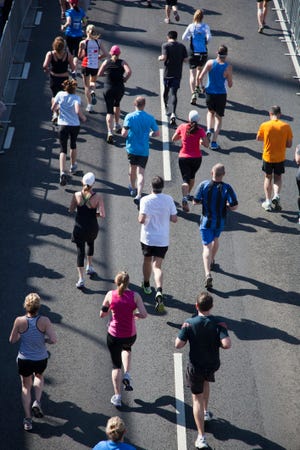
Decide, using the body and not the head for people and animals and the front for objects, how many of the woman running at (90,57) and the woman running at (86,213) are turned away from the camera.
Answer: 2

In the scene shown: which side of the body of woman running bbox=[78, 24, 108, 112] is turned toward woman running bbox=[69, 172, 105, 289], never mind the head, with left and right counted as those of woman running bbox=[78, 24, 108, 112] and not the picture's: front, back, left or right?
back

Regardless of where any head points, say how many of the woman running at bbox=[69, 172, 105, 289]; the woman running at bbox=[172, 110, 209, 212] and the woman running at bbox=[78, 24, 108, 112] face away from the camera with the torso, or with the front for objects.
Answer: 3

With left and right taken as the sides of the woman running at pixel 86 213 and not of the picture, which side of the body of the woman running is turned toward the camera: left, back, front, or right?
back

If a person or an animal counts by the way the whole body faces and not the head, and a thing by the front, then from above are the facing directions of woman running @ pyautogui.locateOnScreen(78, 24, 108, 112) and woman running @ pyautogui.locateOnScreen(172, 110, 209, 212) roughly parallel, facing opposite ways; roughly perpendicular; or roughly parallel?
roughly parallel

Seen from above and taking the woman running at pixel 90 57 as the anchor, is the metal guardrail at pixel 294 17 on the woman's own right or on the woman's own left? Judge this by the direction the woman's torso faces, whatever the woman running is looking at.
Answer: on the woman's own right

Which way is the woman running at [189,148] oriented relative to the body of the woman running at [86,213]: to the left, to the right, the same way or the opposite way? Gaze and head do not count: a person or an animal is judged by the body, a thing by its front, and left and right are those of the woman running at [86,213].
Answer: the same way

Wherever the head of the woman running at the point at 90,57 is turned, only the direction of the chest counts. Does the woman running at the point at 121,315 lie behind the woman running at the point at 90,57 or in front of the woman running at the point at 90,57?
behind

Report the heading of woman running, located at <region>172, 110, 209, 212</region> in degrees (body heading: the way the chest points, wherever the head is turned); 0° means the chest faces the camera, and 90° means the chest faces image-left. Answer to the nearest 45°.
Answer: approximately 180°

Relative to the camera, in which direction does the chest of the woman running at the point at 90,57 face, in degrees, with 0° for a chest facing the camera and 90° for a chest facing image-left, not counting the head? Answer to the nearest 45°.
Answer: approximately 180°

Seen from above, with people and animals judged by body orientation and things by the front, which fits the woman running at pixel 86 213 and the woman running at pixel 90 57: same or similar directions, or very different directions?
same or similar directions

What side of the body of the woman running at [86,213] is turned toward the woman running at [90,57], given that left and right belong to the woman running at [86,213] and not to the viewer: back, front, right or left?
front

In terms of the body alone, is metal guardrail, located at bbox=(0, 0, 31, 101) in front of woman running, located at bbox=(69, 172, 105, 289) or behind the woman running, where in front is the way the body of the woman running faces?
in front

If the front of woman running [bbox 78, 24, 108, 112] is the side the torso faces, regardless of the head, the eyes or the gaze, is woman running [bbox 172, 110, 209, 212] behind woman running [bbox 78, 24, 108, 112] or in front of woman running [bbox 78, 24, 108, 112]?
behind
